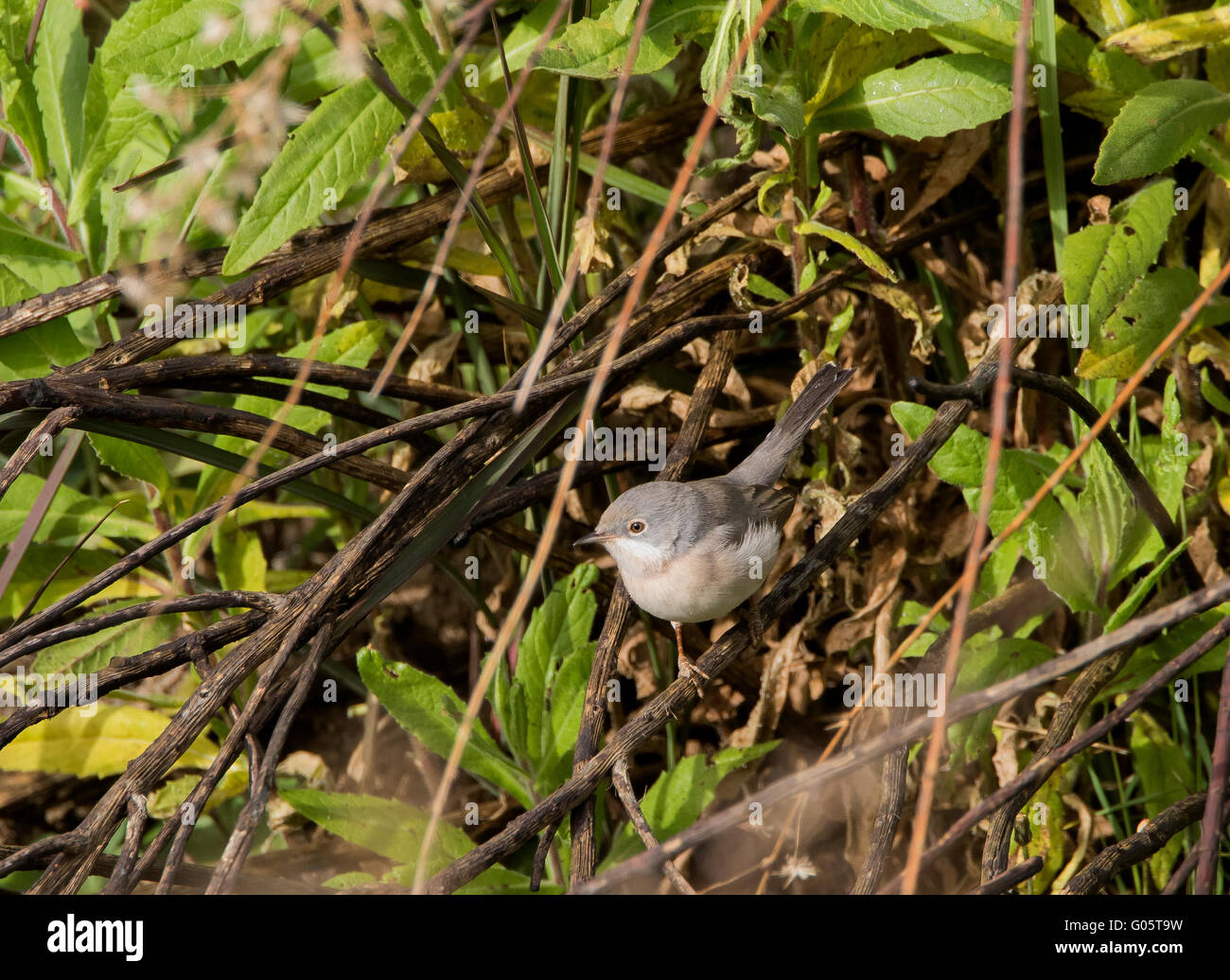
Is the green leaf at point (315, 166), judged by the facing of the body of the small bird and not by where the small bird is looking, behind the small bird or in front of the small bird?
in front

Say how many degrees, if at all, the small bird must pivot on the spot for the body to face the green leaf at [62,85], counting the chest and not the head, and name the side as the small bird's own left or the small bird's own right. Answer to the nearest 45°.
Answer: approximately 45° to the small bird's own right

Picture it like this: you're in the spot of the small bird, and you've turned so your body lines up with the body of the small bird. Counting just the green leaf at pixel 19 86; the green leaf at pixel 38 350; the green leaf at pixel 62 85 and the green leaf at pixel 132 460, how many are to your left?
0

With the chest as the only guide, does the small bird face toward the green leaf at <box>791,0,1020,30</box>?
no

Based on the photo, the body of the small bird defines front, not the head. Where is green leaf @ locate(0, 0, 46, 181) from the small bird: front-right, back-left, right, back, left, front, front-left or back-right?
front-right

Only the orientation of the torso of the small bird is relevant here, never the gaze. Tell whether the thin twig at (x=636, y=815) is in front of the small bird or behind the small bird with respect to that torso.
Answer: in front

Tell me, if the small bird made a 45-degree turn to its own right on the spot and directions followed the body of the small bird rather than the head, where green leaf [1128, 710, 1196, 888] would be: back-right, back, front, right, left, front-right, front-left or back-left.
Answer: back

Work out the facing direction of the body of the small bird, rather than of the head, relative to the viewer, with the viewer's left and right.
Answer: facing the viewer and to the left of the viewer

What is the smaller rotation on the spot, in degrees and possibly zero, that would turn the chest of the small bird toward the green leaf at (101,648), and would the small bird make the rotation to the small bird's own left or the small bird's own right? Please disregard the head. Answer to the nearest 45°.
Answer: approximately 45° to the small bird's own right
